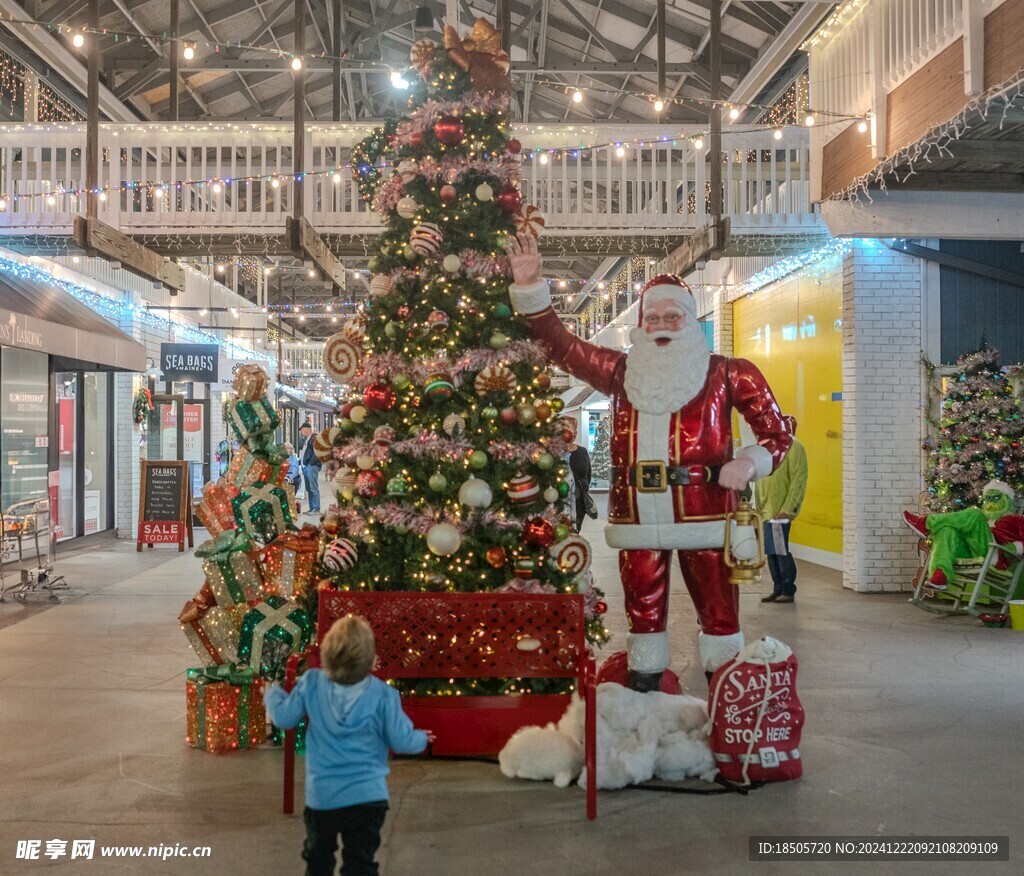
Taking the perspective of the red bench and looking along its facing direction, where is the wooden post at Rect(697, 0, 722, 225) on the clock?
The wooden post is roughly at 7 o'clock from the red bench.

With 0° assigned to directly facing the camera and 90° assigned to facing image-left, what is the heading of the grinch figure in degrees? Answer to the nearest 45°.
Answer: approximately 45°

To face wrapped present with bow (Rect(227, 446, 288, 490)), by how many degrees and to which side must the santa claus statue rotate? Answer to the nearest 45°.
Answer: approximately 90° to its right

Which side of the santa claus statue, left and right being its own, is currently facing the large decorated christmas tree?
right

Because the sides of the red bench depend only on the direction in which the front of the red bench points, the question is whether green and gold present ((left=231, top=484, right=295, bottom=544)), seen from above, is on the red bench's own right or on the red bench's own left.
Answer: on the red bench's own right

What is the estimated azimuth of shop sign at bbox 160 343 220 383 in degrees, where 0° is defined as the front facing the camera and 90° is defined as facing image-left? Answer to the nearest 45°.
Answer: approximately 0°

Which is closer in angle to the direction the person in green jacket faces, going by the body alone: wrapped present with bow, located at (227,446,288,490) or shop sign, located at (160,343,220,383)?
the shop sign

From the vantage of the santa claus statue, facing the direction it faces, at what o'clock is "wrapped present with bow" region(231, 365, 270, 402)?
The wrapped present with bow is roughly at 3 o'clock from the santa claus statue.

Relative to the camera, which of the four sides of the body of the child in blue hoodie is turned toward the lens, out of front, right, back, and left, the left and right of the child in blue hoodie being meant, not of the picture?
back

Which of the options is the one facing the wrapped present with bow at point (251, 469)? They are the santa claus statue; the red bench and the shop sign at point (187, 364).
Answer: the shop sign

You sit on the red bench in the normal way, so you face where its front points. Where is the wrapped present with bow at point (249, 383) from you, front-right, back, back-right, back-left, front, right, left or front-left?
back-right

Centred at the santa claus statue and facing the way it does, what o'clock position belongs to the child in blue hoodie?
The child in blue hoodie is roughly at 1 o'clock from the santa claus statue.

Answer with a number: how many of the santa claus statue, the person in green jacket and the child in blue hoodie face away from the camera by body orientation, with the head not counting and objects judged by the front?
1
